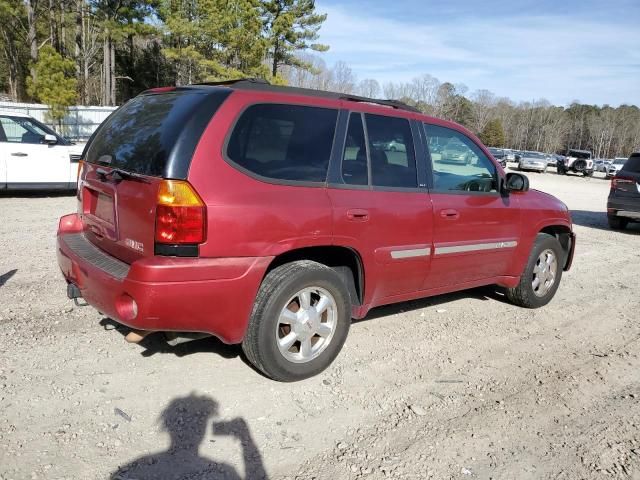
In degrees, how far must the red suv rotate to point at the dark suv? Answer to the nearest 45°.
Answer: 0° — it already faces it

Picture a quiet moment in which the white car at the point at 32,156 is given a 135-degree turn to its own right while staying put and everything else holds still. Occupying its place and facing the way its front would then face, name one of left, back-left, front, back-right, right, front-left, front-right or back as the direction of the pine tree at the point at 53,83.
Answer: back-right

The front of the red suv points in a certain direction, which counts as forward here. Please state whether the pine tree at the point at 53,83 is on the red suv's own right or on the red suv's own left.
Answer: on the red suv's own left

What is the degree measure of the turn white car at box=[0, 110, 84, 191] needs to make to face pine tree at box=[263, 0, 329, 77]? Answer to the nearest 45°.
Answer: approximately 45° to its left

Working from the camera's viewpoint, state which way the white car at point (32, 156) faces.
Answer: facing to the right of the viewer

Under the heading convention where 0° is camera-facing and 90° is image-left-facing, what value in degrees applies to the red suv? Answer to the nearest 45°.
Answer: approximately 225°
